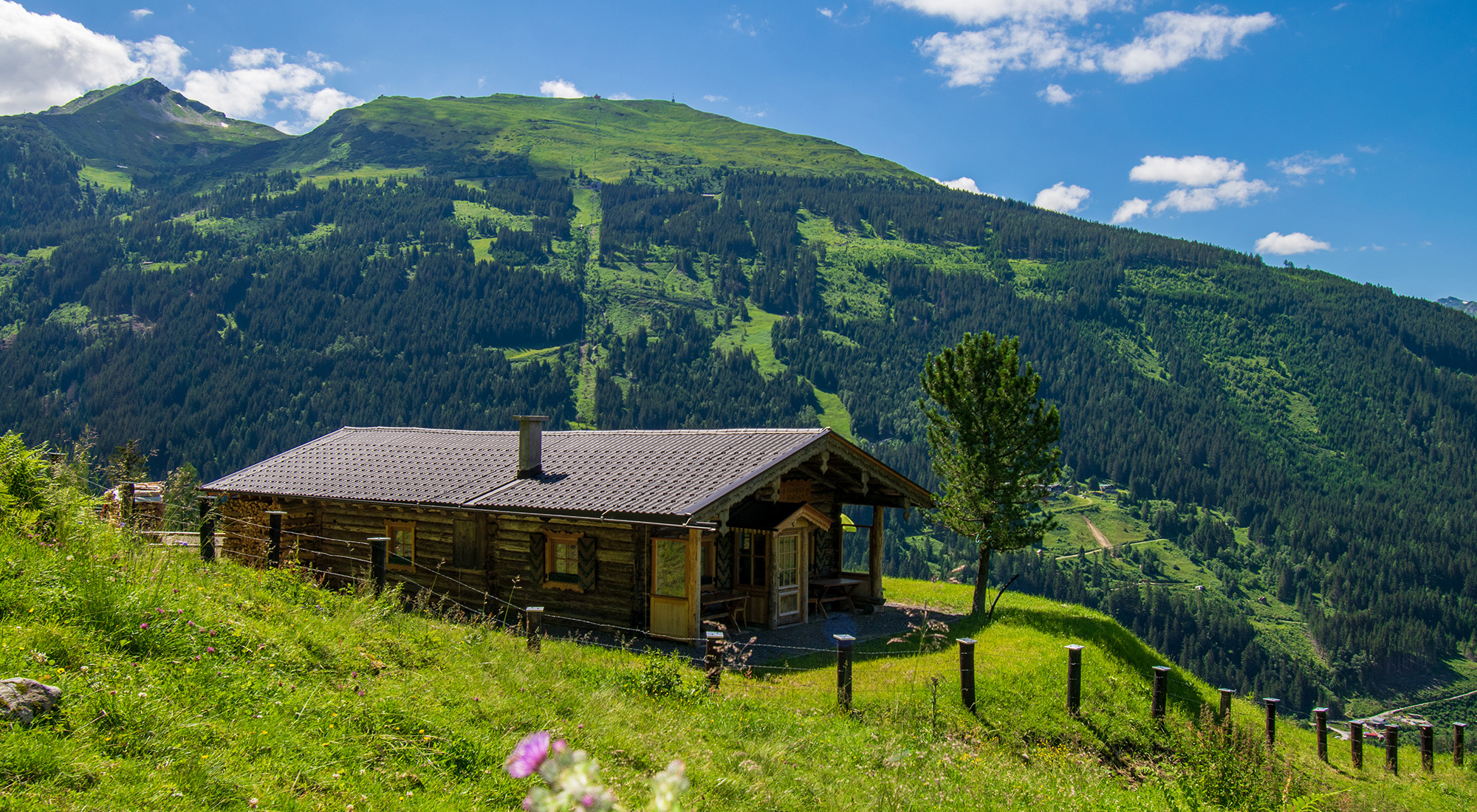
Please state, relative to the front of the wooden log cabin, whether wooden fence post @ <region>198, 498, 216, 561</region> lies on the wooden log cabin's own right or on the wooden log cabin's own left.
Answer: on the wooden log cabin's own right

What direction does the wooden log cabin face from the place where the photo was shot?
facing the viewer and to the right of the viewer

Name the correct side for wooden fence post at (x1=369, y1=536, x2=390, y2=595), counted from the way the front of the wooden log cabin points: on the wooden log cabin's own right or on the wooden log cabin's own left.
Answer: on the wooden log cabin's own right

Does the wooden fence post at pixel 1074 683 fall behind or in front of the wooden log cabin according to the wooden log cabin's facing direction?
in front

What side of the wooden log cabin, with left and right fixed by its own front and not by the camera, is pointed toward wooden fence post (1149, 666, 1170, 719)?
front

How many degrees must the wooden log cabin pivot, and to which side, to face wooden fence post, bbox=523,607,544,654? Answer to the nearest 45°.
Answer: approximately 45° to its right

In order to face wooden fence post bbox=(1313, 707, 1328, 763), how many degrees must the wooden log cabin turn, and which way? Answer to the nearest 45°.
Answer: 0° — it already faces it

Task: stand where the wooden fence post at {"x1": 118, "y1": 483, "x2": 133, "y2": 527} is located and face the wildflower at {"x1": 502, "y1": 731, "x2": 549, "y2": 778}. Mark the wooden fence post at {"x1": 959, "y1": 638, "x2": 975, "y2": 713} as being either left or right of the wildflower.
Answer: left
